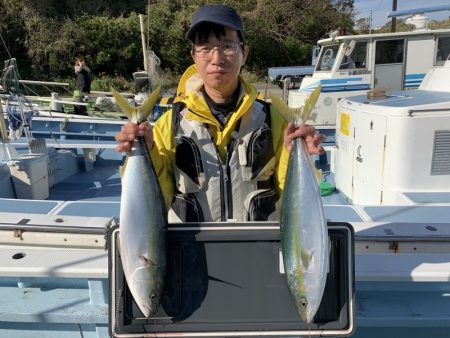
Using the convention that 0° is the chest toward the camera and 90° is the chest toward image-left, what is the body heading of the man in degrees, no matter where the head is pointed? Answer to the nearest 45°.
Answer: approximately 0°
